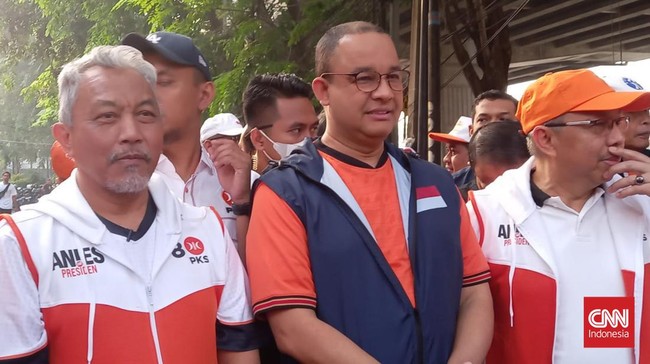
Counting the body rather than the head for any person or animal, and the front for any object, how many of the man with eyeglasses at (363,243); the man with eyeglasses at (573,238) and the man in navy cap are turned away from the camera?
0

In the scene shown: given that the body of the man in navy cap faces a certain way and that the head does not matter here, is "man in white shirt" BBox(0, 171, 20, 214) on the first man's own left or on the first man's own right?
on the first man's own right

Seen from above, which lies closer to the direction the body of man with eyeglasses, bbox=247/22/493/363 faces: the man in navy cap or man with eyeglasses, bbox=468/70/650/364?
the man with eyeglasses

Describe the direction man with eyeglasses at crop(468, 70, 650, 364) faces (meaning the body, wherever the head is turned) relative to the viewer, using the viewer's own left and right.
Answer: facing the viewer and to the right of the viewer

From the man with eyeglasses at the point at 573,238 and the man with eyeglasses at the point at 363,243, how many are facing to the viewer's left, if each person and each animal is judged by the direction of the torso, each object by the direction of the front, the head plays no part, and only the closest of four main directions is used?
0

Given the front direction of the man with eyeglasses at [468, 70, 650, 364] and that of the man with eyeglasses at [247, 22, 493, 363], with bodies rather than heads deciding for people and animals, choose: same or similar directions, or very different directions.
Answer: same or similar directions

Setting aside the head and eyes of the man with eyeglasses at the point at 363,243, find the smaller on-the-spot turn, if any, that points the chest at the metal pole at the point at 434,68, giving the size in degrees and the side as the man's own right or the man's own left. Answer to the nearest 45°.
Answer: approximately 135° to the man's own left

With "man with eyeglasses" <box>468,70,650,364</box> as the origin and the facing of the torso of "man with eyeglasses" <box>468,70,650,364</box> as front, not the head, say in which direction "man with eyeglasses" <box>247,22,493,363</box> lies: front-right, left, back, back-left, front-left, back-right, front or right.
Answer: right

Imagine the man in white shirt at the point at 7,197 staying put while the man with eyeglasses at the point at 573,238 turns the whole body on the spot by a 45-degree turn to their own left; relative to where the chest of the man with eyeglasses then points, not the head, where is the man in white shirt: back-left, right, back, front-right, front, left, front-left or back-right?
back-left

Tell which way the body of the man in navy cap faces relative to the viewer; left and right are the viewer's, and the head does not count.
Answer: facing the viewer and to the left of the viewer

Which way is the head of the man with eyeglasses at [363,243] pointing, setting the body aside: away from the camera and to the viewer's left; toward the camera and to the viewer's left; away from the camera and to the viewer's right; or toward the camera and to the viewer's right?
toward the camera and to the viewer's right

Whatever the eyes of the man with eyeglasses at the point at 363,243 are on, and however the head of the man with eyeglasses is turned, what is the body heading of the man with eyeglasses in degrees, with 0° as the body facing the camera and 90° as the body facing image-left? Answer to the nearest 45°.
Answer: approximately 315°

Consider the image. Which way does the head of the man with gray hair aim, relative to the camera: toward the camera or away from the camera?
toward the camera

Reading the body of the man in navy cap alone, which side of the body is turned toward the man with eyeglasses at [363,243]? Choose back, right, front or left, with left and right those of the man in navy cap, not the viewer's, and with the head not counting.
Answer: left
